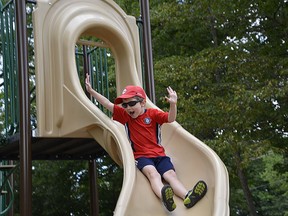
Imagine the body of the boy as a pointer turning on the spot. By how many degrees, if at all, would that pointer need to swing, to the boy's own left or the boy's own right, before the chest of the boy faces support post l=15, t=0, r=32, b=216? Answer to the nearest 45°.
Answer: approximately 90° to the boy's own right

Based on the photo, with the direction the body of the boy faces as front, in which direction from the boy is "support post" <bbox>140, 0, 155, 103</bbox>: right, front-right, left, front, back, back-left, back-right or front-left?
back
